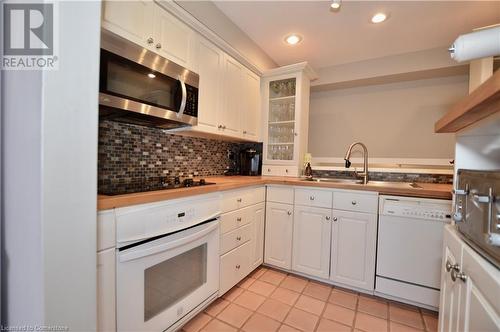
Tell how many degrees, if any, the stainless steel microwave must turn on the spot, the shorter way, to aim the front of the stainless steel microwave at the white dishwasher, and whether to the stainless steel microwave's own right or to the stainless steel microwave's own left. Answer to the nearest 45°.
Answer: approximately 45° to the stainless steel microwave's own left

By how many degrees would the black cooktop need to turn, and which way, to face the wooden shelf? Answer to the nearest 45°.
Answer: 0° — it already faces it

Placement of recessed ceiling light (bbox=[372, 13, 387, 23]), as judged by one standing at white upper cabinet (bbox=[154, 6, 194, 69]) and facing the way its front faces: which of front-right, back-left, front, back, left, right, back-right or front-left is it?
front-left

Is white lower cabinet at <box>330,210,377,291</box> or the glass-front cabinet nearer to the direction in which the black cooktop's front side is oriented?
the white lower cabinet

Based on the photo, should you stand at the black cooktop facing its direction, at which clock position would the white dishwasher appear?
The white dishwasher is roughly at 11 o'clock from the black cooktop.

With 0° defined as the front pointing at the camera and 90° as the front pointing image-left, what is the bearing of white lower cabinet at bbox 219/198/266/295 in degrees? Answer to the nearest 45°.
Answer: approximately 315°
